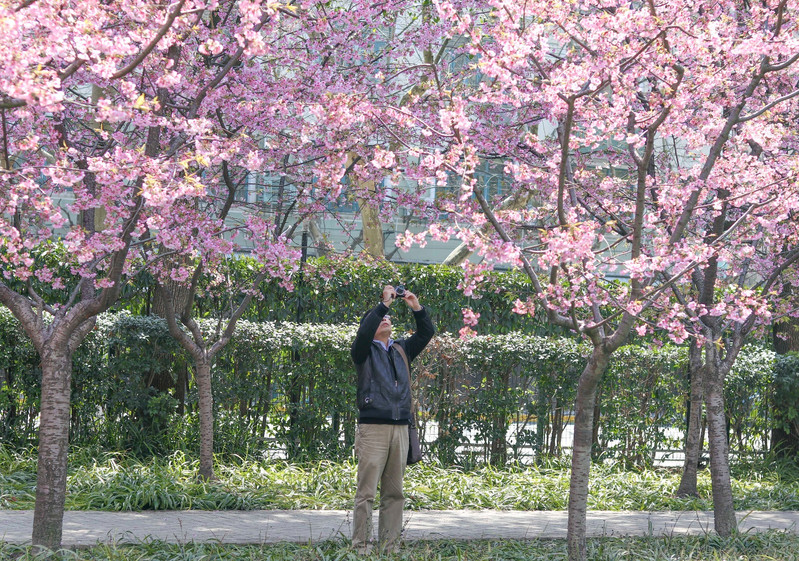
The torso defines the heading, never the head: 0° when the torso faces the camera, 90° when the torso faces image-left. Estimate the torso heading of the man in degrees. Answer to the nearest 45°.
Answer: approximately 315°

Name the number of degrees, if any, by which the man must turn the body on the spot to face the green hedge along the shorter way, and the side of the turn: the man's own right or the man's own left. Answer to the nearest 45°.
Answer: approximately 135° to the man's own left
